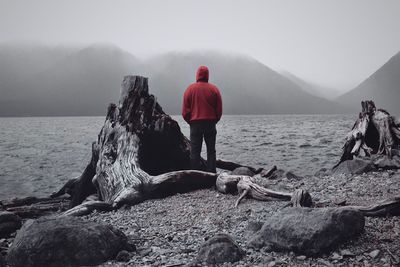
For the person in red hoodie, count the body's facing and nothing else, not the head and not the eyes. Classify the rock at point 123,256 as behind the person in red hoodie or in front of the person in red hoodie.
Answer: behind

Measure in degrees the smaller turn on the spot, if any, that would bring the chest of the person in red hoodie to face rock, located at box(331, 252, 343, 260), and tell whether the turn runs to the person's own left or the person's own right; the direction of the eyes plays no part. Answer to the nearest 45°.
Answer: approximately 180°

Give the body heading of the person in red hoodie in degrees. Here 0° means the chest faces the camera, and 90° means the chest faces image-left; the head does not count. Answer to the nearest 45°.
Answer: approximately 180°

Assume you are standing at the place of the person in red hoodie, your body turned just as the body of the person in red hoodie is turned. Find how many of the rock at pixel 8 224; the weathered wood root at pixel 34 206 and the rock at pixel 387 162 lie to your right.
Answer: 1

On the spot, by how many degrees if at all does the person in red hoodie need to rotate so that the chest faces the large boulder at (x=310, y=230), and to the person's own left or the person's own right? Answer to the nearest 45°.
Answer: approximately 180°

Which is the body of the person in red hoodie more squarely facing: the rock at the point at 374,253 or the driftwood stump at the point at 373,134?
the driftwood stump

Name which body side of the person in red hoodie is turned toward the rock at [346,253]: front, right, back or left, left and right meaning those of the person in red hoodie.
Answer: back

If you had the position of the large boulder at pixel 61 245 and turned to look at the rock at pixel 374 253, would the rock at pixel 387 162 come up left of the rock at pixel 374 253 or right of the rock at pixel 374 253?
left

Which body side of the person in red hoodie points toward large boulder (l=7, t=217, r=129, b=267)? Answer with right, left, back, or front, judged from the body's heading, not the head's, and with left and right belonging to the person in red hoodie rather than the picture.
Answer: back

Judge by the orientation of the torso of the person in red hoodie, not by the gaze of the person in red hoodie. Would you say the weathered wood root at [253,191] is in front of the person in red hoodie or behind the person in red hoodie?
behind

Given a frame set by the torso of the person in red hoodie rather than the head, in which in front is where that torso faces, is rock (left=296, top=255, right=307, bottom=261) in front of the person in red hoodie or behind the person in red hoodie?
behind
